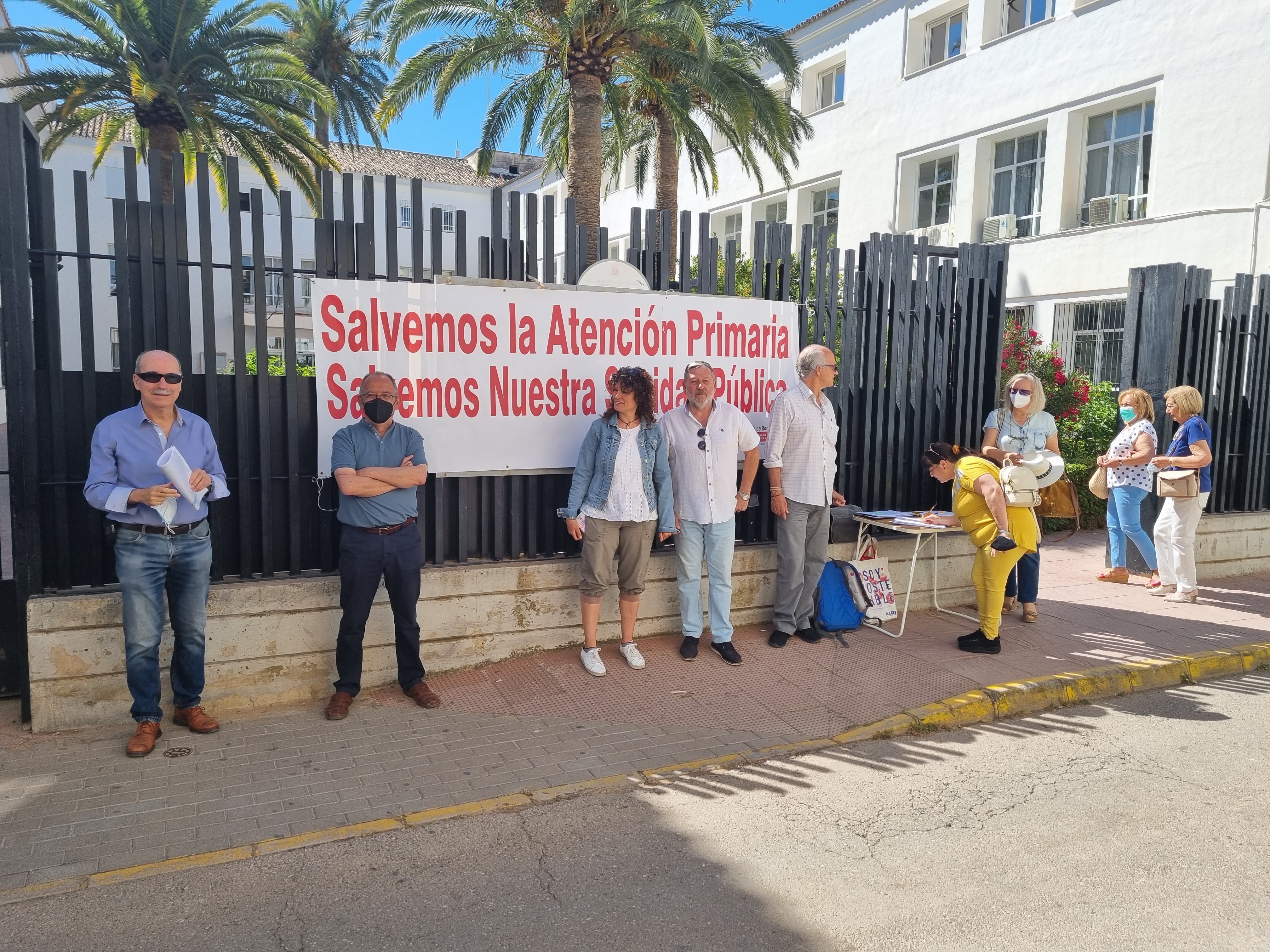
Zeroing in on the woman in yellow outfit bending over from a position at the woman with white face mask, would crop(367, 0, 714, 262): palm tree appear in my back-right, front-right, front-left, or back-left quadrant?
back-right

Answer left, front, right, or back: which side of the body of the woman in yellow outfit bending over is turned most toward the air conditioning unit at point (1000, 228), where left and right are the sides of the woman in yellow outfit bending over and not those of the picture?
right

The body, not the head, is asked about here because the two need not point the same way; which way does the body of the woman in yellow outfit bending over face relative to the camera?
to the viewer's left

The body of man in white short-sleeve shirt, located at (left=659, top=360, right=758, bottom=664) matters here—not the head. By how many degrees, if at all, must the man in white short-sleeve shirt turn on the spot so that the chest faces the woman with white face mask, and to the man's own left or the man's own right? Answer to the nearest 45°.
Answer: approximately 135° to the man's own left

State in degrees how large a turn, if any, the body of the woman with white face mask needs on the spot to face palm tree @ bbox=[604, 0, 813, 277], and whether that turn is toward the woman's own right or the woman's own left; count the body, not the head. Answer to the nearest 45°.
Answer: approximately 135° to the woman's own right

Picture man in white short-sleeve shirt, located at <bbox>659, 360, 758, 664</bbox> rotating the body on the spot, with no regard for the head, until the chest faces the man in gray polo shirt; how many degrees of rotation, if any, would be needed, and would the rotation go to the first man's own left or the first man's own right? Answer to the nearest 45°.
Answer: approximately 45° to the first man's own right

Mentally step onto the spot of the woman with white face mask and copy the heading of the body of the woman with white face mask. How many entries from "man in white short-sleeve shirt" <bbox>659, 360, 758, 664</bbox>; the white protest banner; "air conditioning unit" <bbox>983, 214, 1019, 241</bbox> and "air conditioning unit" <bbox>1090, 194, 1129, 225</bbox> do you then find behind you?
2

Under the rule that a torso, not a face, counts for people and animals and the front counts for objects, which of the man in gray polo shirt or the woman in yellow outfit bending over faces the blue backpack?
the woman in yellow outfit bending over

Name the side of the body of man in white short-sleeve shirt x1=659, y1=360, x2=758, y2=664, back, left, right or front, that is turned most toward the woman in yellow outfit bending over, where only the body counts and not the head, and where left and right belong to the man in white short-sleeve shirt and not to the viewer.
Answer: left

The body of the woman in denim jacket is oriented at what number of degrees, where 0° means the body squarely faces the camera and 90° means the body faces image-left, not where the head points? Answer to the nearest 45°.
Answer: approximately 0°
